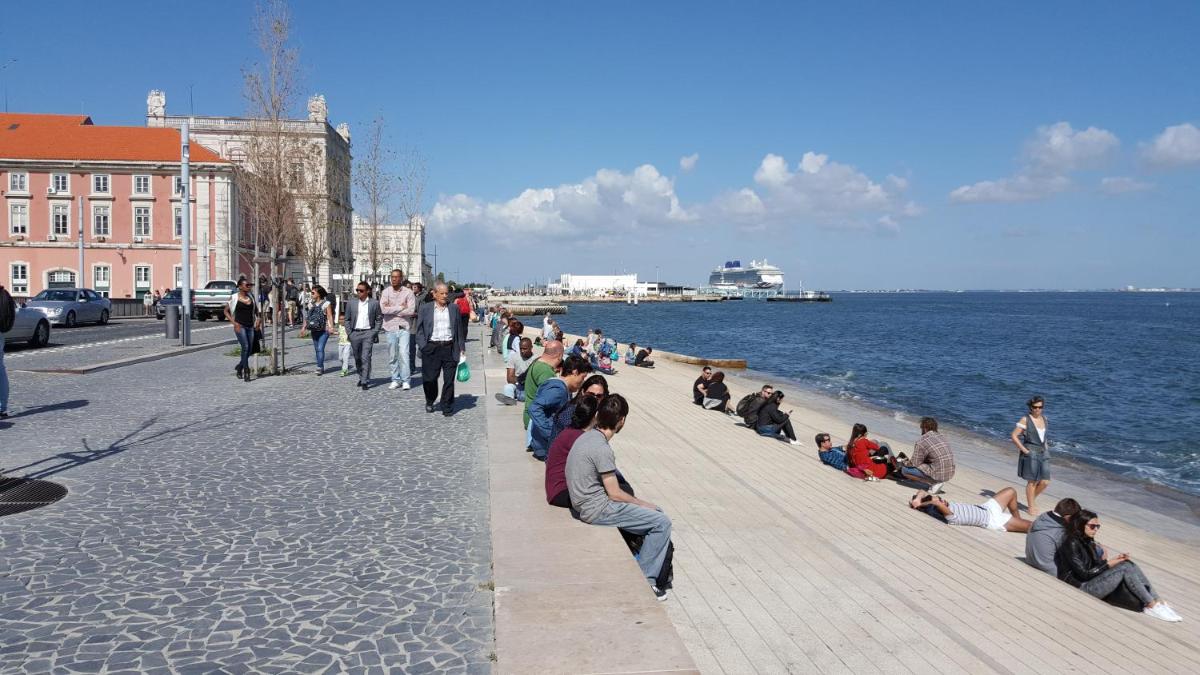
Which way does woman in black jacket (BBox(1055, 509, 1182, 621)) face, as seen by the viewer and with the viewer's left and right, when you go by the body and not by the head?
facing to the right of the viewer

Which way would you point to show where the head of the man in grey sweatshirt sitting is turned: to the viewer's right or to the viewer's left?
to the viewer's right

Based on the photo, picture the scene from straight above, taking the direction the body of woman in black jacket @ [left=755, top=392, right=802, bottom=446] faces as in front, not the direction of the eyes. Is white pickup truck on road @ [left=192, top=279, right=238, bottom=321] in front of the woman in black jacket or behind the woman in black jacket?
behind

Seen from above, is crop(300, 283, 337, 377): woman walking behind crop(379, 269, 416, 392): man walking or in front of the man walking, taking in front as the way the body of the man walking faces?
behind

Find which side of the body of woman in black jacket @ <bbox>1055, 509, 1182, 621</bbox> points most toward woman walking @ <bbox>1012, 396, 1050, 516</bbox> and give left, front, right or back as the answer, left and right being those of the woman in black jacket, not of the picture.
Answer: left

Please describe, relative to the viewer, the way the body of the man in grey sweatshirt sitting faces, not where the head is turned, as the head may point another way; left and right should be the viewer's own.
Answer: facing away from the viewer and to the right of the viewer

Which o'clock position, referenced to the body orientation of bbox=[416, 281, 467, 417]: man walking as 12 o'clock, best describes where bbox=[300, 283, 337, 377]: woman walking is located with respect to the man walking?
The woman walking is roughly at 5 o'clock from the man walking.

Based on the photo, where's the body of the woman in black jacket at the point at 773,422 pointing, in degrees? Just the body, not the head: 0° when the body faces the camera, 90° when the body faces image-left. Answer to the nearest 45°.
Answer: approximately 270°

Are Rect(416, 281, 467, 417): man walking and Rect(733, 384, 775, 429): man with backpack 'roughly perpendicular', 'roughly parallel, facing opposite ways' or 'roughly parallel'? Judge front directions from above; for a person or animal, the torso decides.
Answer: roughly perpendicular
